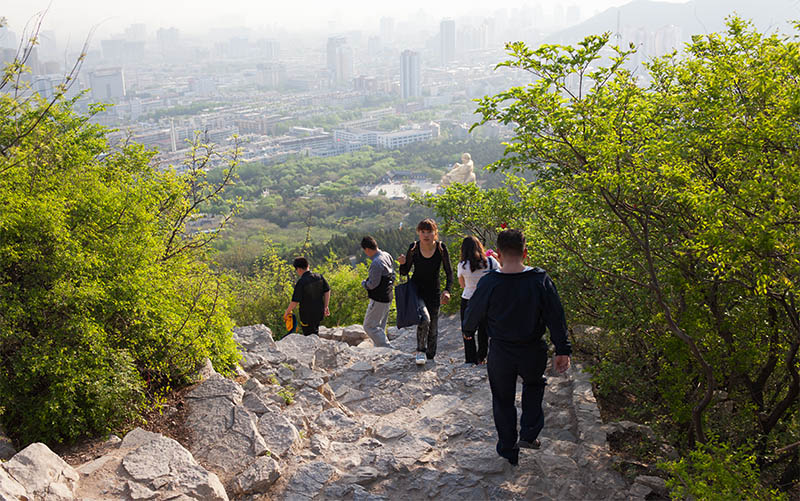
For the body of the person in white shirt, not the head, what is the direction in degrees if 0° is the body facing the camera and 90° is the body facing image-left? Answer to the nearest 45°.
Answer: approximately 180°

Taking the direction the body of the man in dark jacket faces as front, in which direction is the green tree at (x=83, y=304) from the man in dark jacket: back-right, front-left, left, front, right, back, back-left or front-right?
left

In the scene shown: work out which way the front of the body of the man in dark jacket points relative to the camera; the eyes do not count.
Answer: away from the camera

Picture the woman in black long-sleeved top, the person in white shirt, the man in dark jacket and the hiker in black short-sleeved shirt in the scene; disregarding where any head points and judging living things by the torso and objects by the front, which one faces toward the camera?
the woman in black long-sleeved top

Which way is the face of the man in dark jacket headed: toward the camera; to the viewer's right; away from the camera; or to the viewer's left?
away from the camera

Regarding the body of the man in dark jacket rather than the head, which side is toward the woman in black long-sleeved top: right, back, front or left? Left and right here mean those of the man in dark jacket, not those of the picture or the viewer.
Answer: front
